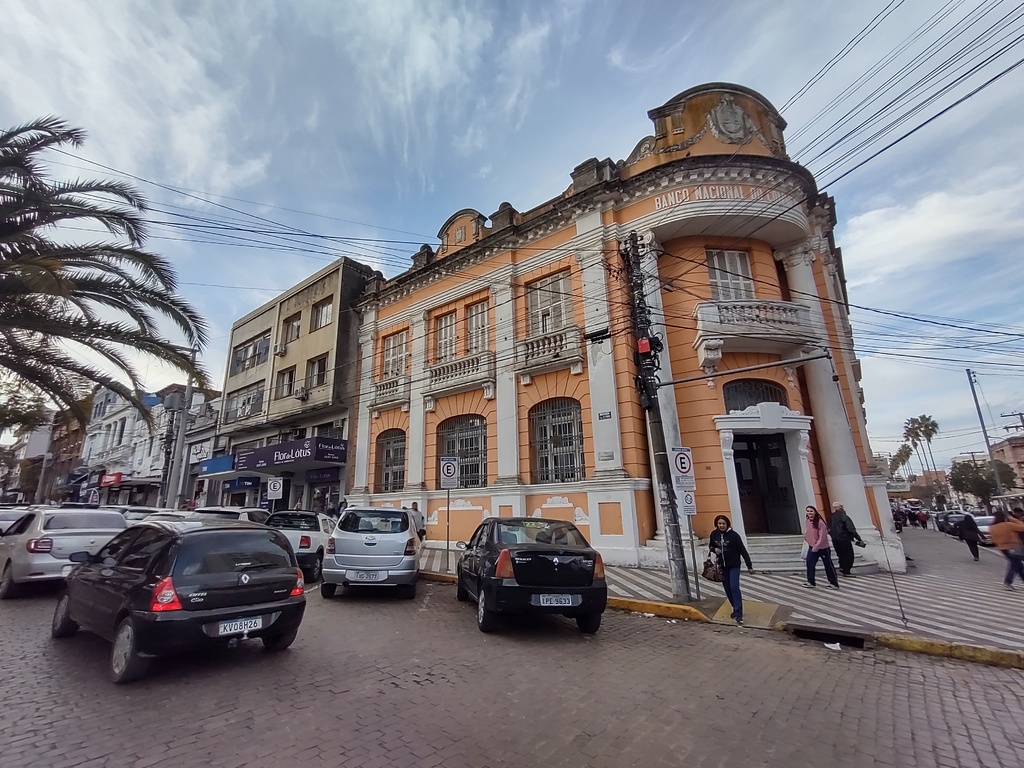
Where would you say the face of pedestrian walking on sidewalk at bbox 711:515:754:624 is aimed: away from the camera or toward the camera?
toward the camera

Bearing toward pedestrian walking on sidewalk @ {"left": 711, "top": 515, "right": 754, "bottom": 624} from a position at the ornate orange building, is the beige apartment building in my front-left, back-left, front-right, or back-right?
back-right

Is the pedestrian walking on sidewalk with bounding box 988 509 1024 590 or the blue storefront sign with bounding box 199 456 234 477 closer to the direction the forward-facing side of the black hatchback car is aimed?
the blue storefront sign

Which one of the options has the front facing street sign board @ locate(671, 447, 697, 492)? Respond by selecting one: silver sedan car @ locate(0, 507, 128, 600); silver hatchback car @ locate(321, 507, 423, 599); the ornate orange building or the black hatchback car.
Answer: the ornate orange building

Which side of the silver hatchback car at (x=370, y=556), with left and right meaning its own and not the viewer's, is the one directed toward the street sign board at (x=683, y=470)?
right

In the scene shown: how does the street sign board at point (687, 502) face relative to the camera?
toward the camera

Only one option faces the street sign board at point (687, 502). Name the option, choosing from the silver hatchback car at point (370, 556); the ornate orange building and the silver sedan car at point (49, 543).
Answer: the ornate orange building

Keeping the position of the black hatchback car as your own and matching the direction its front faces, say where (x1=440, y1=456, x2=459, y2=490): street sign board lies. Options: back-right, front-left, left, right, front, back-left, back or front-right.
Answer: right

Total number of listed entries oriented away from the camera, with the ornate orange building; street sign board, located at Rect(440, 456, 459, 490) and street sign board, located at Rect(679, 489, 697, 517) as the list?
0

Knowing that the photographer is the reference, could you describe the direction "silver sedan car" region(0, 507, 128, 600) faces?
facing away from the viewer and to the left of the viewer

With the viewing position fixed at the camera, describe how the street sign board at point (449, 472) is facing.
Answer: facing the viewer

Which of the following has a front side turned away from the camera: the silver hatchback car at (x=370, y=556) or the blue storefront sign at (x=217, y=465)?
the silver hatchback car

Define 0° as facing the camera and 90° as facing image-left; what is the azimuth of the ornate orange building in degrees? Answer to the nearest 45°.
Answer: approximately 0°
